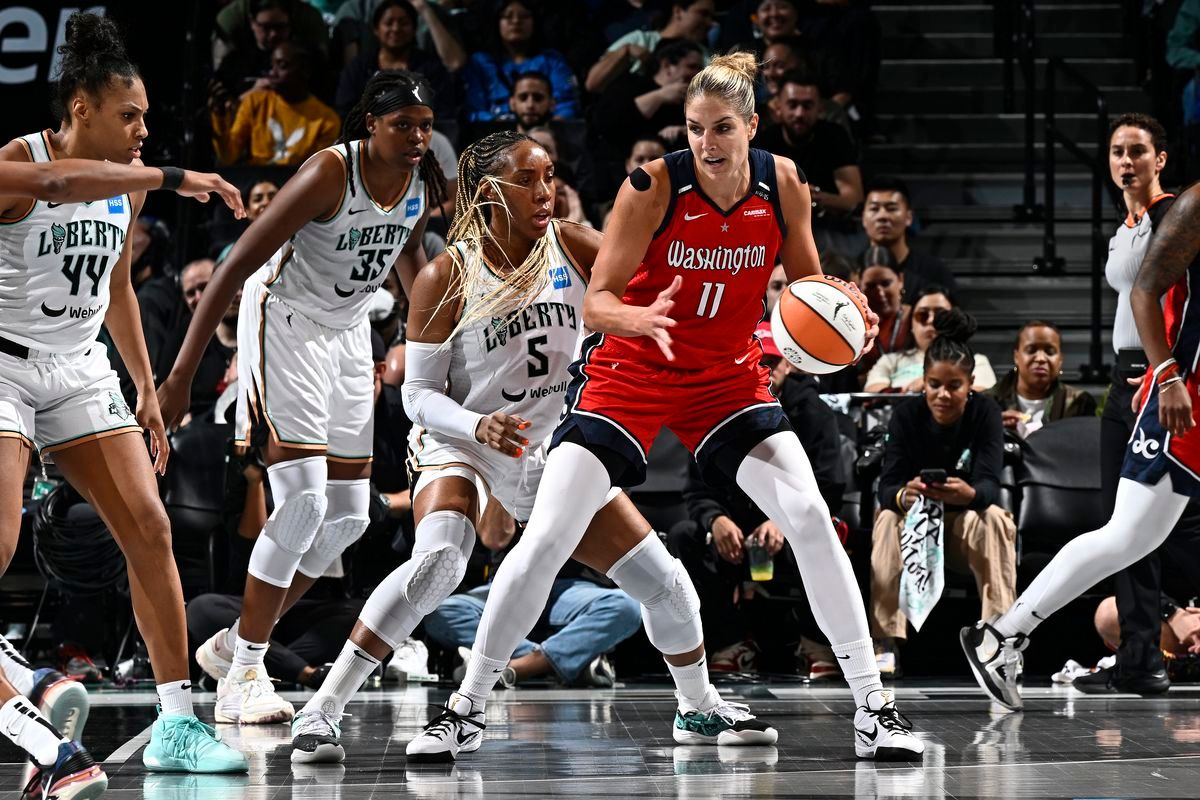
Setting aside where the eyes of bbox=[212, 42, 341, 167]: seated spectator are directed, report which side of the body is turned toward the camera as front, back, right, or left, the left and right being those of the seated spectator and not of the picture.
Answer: front

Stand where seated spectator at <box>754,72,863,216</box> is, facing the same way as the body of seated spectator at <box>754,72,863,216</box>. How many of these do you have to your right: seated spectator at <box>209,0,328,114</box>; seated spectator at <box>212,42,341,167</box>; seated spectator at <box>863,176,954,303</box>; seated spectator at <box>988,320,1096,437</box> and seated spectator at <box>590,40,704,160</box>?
3

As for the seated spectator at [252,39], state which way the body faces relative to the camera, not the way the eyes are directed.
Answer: toward the camera

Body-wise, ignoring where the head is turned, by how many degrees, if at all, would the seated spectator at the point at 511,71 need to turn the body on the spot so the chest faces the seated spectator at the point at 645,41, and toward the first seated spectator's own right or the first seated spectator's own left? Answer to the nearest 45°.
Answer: approximately 90° to the first seated spectator's own left

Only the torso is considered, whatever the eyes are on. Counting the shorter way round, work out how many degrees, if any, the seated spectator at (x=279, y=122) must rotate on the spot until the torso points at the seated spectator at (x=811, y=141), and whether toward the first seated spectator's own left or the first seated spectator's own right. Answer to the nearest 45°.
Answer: approximately 90° to the first seated spectator's own left

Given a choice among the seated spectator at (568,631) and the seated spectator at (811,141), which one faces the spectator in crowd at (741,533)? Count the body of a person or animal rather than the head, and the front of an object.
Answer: the seated spectator at (811,141)
